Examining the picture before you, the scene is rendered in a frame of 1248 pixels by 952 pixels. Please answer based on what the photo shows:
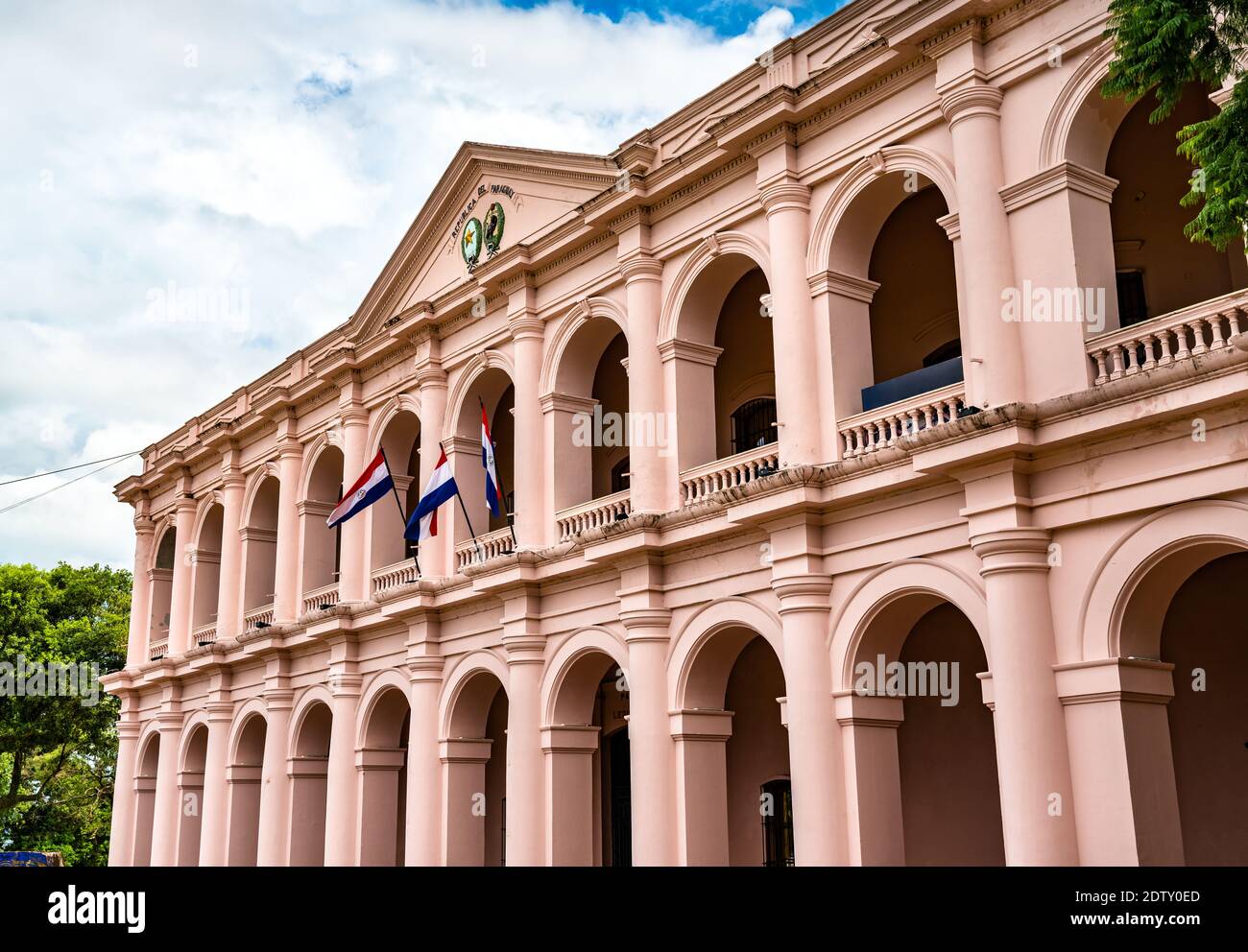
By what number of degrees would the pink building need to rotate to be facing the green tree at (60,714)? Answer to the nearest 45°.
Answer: approximately 90° to its right

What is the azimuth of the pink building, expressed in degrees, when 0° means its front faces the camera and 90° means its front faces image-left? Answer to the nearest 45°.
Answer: approximately 45°
